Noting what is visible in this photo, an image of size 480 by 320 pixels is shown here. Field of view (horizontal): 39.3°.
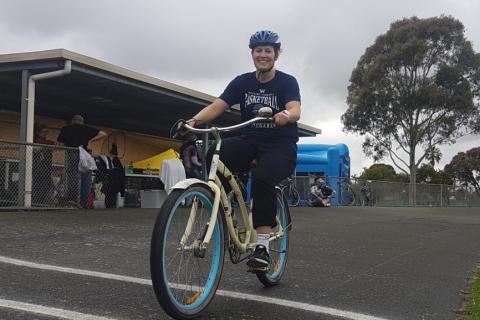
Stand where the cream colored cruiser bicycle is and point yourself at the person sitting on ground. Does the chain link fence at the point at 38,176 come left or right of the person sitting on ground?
left

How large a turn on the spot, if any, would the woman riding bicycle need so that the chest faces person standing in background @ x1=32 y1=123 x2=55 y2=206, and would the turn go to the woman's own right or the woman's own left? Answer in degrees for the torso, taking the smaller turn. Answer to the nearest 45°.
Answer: approximately 90° to the woman's own right

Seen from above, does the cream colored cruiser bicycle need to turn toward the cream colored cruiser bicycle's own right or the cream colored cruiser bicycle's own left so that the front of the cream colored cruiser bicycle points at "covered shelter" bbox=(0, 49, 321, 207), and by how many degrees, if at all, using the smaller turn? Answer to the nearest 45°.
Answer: approximately 135° to the cream colored cruiser bicycle's own right

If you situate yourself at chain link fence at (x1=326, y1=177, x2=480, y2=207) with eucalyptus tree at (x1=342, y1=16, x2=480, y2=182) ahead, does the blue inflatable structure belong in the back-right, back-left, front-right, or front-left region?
back-left

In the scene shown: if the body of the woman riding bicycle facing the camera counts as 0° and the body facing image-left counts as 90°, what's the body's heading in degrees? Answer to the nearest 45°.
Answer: approximately 45°

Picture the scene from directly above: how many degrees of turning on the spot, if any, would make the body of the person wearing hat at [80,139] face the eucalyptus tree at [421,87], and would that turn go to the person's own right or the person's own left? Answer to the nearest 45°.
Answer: approximately 45° to the person's own right

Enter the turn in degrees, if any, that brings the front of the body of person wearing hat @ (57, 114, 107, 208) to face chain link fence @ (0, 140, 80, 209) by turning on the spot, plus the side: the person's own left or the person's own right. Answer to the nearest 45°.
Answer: approximately 135° to the person's own left
